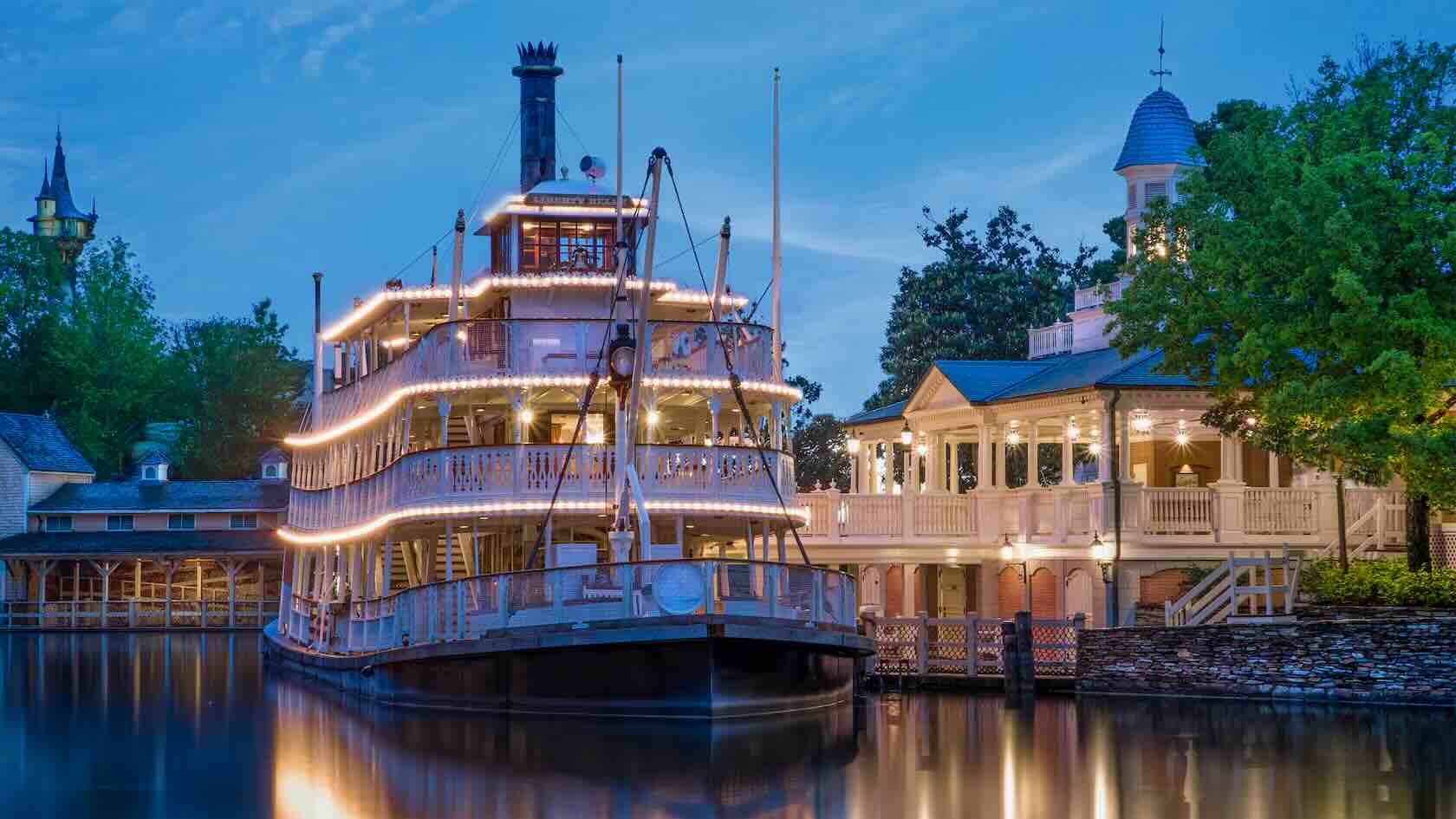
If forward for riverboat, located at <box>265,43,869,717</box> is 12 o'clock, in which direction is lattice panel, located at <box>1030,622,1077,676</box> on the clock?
The lattice panel is roughly at 10 o'clock from the riverboat.

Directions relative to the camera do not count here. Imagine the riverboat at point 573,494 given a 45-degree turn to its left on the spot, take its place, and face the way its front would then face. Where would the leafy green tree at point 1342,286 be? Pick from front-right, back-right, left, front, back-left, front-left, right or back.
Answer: front

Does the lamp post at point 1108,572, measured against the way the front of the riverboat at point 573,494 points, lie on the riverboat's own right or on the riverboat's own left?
on the riverboat's own left

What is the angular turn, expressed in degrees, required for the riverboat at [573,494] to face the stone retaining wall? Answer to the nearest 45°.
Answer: approximately 45° to its left

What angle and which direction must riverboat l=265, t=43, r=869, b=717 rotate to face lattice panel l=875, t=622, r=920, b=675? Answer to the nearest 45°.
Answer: approximately 90° to its left

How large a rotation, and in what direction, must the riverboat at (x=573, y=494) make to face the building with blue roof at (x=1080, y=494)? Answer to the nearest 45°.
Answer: approximately 90° to its left

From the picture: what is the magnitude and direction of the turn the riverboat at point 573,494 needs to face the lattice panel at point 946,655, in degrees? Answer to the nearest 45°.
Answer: approximately 90° to its left

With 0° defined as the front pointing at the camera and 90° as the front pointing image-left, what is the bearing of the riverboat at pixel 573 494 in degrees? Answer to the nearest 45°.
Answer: approximately 315°

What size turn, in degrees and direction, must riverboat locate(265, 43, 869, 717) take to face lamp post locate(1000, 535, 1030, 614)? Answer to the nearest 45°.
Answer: approximately 90° to its left
